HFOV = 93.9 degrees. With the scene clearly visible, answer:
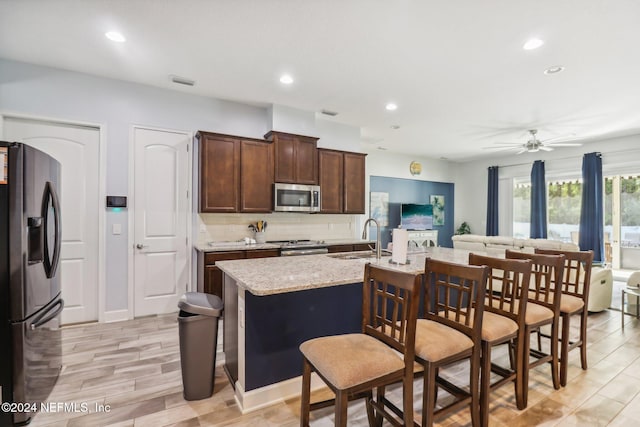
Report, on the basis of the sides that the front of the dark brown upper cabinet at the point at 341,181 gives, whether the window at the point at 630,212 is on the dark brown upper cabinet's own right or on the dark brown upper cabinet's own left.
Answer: on the dark brown upper cabinet's own left

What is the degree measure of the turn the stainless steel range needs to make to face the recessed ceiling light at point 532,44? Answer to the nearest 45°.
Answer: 0° — it already faces it

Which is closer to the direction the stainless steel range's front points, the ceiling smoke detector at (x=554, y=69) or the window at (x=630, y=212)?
the ceiling smoke detector

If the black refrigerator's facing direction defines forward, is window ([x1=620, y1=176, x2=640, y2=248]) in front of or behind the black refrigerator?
in front

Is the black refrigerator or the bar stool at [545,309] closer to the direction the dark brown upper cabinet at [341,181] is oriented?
the bar stool

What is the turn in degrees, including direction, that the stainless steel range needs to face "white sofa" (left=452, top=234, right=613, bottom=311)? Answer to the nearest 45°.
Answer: approximately 45° to its left

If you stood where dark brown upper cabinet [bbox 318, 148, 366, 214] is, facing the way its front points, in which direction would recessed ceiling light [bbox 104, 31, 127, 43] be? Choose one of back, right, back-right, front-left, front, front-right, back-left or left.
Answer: right

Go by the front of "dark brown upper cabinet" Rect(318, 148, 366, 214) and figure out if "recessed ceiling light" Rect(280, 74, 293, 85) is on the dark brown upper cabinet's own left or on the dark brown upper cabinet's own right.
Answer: on the dark brown upper cabinet's own right

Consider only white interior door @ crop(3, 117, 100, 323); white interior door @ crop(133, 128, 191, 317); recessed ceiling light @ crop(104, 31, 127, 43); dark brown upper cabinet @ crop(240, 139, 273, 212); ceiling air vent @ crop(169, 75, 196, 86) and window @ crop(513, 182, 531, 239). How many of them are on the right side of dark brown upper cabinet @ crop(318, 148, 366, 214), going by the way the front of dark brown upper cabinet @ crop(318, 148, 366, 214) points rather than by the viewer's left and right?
5

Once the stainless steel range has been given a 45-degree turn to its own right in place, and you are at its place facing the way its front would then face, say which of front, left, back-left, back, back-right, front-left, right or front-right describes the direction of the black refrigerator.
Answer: front-right

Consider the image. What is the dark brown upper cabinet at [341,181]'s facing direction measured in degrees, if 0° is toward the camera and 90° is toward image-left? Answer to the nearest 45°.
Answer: approximately 315°

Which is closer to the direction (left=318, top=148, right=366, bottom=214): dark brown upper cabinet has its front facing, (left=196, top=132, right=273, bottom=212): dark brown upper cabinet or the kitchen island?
the kitchen island

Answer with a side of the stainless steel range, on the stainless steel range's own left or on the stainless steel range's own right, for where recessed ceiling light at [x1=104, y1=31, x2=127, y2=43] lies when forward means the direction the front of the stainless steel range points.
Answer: on the stainless steel range's own right
